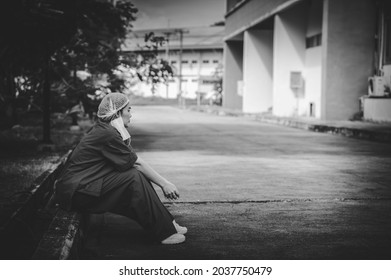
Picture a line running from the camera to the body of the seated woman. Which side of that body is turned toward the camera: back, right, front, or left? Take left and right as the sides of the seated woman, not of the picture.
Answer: right

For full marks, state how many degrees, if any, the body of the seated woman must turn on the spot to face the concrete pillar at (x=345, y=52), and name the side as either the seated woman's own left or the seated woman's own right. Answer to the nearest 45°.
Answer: approximately 45° to the seated woman's own left

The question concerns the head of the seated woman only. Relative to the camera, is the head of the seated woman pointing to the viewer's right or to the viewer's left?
to the viewer's right

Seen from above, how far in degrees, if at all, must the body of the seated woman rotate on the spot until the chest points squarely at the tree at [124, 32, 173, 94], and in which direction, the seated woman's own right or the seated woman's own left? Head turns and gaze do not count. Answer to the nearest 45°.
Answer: approximately 90° to the seated woman's own left

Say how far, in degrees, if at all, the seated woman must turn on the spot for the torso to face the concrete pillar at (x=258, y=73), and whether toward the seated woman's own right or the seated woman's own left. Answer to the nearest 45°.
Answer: approximately 90° to the seated woman's own left
